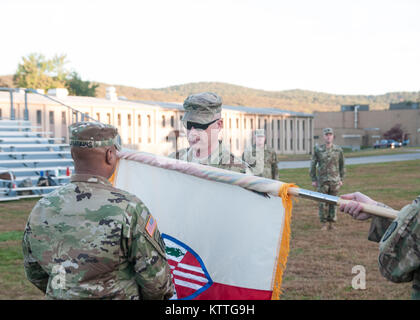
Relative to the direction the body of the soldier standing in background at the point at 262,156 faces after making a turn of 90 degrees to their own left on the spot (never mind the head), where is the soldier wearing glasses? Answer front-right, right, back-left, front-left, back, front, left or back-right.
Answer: right

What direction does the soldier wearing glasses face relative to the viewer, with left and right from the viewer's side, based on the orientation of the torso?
facing the viewer and to the left of the viewer

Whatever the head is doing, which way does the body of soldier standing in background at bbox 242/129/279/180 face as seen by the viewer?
toward the camera

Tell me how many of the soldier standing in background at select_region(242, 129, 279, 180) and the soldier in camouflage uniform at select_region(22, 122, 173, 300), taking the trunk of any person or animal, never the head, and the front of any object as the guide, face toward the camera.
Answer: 1

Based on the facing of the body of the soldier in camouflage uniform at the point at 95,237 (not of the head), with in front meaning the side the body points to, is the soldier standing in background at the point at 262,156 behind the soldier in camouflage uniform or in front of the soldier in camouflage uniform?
in front

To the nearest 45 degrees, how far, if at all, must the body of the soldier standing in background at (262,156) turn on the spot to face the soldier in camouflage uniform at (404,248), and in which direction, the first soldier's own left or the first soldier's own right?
0° — they already face them

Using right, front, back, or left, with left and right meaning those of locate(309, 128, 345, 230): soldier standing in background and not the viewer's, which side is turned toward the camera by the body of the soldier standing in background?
front

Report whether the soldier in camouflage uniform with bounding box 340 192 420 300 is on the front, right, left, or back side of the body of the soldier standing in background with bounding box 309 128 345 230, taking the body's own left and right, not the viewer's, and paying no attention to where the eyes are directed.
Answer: front

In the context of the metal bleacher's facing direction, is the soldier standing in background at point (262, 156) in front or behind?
in front

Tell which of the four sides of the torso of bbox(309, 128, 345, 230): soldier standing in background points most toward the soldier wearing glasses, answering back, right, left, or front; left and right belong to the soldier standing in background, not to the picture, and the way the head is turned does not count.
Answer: front

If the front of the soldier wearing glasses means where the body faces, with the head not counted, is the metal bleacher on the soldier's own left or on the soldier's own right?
on the soldier's own right

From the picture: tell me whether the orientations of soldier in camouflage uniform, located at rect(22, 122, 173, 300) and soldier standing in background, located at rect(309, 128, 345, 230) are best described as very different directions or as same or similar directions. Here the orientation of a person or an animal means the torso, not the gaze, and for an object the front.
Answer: very different directions

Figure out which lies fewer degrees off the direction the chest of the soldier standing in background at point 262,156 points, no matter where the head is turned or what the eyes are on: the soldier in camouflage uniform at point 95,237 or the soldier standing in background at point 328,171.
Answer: the soldier in camouflage uniform

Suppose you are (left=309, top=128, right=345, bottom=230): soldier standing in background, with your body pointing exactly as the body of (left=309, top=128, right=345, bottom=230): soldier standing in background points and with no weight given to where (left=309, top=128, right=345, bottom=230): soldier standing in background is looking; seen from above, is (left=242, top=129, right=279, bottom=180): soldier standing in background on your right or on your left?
on your right

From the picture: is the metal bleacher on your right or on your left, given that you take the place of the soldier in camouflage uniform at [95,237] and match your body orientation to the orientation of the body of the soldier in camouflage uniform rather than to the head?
on your left

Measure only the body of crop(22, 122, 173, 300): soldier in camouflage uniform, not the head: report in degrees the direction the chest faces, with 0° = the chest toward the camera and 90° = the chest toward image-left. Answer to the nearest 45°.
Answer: approximately 225°

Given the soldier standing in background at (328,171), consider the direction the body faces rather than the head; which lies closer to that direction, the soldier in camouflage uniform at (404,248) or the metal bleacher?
the soldier in camouflage uniform
